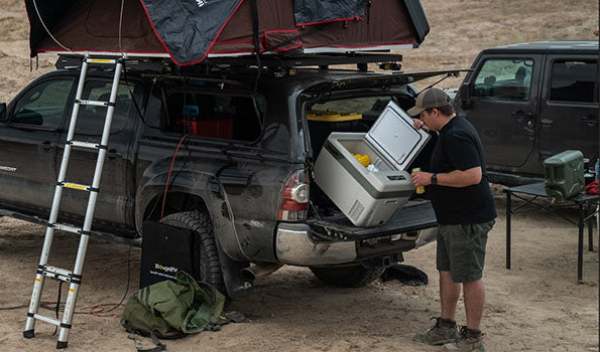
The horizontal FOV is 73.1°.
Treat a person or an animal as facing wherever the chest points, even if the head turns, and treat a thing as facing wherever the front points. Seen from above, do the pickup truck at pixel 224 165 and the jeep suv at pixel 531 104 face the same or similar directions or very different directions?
same or similar directions

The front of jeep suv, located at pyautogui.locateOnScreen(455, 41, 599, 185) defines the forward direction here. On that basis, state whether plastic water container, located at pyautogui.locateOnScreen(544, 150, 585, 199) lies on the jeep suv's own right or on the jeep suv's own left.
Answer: on the jeep suv's own left

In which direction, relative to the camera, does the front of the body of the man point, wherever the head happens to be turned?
to the viewer's left

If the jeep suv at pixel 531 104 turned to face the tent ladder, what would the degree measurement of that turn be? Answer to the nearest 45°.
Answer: approximately 45° to its left

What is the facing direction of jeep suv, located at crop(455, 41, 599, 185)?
to the viewer's left

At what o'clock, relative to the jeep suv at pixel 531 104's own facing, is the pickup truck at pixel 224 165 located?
the pickup truck at pixel 224 165 is roughly at 10 o'clock from the jeep suv at pixel 531 104.

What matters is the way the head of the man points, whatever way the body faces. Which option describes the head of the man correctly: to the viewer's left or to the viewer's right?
to the viewer's left

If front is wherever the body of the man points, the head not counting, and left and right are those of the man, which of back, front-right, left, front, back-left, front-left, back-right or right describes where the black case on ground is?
front

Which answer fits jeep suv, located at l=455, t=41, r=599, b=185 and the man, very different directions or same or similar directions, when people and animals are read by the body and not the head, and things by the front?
same or similar directions

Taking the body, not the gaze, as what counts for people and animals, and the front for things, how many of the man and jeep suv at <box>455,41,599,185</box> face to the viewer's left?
2

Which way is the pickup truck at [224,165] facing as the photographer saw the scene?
facing away from the viewer and to the left of the viewer

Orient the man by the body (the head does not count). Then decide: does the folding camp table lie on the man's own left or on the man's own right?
on the man's own right
